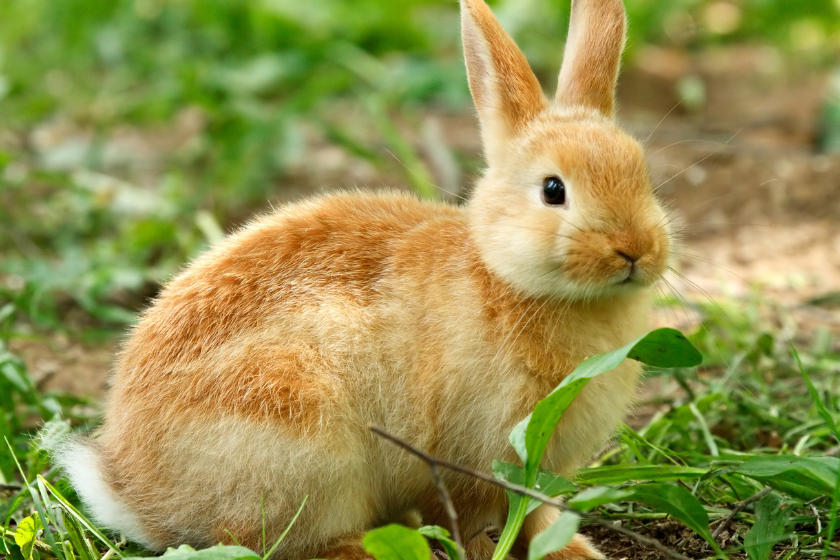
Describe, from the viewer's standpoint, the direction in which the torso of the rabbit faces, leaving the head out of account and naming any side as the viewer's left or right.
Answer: facing to the right of the viewer

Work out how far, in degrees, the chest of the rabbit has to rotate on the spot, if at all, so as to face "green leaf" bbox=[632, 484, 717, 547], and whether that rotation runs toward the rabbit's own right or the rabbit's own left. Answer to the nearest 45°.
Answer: approximately 45° to the rabbit's own right

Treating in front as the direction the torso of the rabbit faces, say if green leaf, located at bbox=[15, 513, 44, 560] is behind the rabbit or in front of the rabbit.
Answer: behind

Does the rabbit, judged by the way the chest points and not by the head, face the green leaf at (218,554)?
no

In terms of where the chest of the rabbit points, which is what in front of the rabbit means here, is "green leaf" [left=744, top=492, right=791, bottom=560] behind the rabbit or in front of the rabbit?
in front

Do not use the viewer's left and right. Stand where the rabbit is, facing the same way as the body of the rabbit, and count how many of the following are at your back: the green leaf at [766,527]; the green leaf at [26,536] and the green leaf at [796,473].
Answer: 1

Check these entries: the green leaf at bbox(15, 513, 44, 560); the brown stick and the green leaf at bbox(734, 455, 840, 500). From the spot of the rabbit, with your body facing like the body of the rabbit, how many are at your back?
1
